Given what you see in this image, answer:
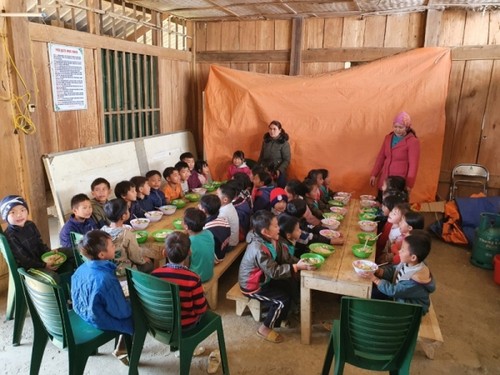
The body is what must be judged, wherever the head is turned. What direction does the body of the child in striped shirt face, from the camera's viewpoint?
away from the camera

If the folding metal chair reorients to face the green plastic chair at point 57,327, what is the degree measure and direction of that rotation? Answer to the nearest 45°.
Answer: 0° — it already faces it

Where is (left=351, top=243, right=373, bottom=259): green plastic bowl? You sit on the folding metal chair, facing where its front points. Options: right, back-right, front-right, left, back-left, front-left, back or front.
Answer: front

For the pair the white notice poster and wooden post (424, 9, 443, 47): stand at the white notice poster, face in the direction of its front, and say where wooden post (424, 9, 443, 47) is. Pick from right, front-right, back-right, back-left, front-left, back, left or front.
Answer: front-left

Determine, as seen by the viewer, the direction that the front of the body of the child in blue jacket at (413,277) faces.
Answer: to the viewer's left

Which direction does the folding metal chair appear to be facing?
toward the camera

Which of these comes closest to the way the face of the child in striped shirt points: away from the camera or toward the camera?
away from the camera

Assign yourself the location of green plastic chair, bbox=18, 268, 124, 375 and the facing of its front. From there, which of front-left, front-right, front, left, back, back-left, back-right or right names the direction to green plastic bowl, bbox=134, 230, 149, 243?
front

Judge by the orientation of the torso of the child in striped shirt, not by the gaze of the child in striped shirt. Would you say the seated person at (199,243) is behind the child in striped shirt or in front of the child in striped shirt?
in front

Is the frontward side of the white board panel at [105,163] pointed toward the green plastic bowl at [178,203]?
yes

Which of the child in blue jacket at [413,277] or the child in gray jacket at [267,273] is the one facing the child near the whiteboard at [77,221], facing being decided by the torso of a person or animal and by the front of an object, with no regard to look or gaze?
the child in blue jacket

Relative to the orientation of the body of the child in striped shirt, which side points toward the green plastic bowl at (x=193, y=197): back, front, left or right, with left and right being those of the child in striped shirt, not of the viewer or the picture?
front

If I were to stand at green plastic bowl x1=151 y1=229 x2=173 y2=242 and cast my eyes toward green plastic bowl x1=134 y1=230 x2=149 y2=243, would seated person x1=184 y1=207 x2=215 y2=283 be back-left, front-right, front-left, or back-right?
back-left

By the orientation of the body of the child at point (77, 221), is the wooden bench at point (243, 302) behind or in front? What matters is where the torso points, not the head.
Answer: in front

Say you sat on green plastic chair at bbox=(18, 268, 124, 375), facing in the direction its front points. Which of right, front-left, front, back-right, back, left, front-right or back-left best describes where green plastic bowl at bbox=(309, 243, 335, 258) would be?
front-right

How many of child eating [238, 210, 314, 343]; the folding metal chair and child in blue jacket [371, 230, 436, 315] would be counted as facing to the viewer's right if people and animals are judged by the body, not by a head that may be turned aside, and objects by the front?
1

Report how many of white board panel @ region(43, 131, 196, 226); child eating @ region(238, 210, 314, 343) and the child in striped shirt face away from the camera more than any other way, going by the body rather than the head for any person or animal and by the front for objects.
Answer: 1

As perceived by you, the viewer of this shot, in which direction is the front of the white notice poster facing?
facing the viewer and to the right of the viewer

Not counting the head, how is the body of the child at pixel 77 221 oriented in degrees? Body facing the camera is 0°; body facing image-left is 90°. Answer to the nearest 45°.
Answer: approximately 315°

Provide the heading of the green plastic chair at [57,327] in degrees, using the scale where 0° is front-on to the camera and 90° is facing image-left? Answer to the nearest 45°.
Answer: approximately 225°

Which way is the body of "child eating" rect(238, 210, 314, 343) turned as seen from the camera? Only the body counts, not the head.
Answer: to the viewer's right
